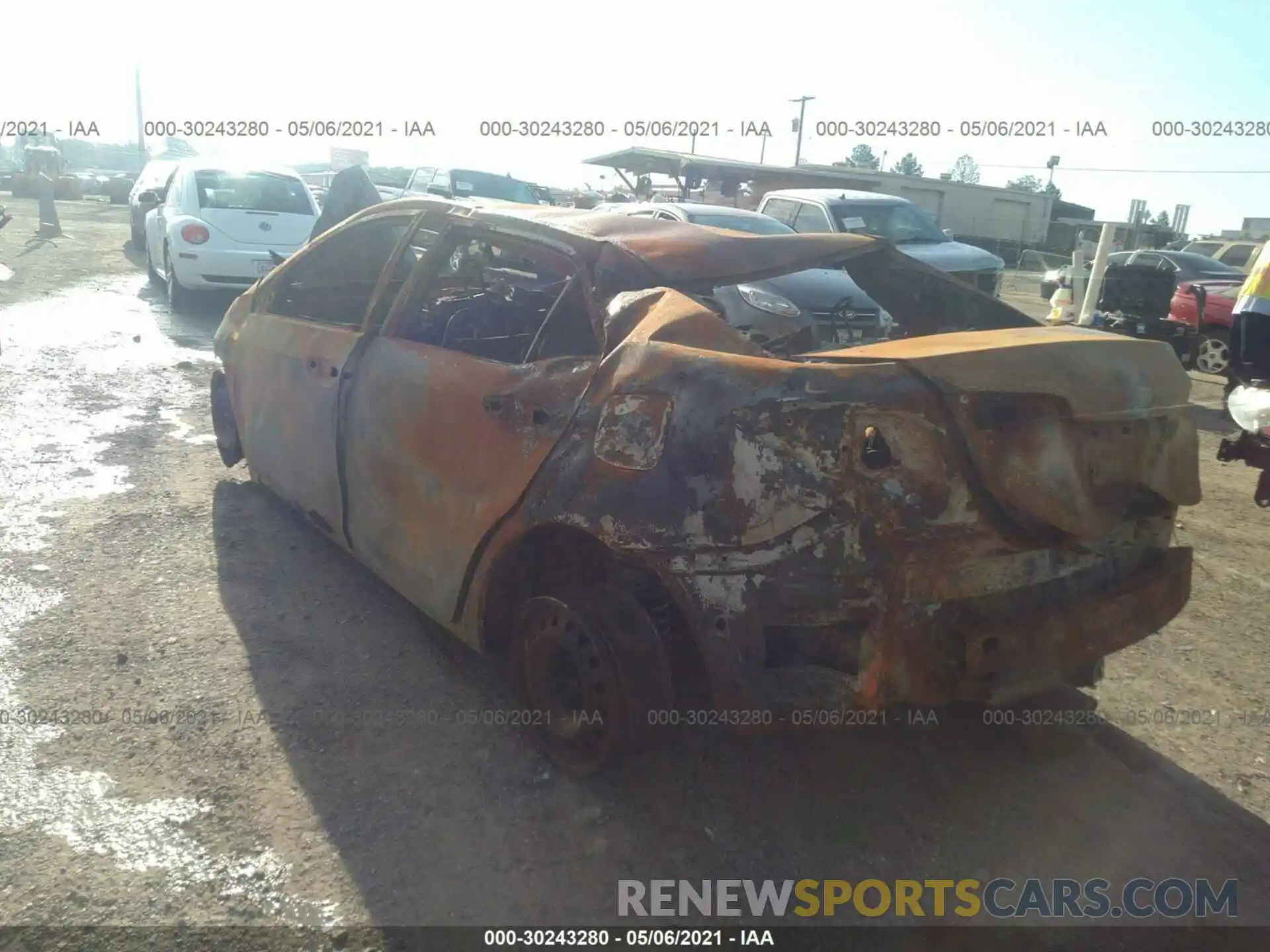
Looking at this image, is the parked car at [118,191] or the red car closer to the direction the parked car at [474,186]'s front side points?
the red car

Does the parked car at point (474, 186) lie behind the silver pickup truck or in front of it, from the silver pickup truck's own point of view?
behind

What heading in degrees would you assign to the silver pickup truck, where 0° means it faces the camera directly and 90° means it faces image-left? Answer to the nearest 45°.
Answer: approximately 315°

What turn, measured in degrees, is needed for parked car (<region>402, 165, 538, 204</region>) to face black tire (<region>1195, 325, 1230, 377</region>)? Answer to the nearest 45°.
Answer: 0° — it already faces it

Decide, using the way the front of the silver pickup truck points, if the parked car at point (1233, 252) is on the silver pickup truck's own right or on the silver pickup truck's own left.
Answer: on the silver pickup truck's own left

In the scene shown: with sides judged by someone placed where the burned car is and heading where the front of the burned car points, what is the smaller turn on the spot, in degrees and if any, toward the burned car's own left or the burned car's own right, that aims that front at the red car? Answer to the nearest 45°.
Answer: approximately 90° to the burned car's own right

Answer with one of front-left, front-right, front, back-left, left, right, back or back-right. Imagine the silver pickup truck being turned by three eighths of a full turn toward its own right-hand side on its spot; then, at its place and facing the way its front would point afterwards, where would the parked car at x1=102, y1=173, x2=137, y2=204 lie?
front-right

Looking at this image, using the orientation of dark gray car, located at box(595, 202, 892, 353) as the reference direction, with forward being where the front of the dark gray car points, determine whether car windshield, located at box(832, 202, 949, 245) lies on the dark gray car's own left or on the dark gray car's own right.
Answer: on the dark gray car's own left

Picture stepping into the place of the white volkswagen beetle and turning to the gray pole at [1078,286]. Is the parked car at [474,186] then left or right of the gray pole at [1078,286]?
left

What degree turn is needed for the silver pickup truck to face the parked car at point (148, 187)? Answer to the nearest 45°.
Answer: approximately 135° to its right

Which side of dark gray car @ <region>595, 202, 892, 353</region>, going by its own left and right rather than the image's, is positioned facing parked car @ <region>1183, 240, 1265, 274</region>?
left

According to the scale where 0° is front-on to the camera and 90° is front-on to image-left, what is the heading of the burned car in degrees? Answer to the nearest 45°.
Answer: approximately 135°

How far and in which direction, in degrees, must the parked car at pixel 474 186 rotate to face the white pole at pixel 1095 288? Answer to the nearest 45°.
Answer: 0° — it already faces it
